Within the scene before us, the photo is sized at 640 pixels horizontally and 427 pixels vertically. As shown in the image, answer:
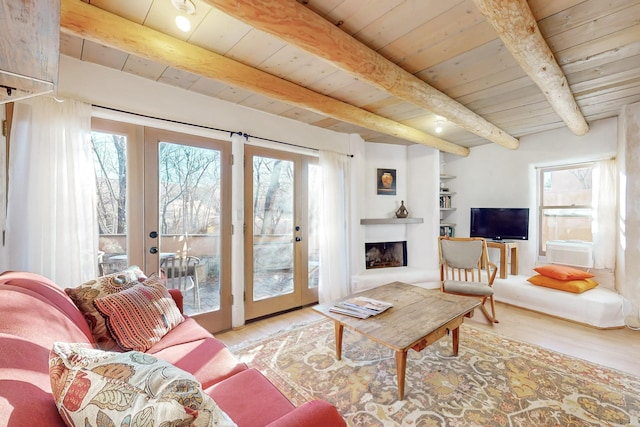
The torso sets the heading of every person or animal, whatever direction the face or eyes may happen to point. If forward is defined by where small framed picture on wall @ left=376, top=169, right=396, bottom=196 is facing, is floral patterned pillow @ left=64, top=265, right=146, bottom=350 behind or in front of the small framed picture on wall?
in front

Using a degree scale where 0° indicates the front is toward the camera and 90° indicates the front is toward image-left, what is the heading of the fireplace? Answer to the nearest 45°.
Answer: approximately 0°

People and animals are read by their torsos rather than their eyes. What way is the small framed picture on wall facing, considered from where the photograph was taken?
facing the viewer

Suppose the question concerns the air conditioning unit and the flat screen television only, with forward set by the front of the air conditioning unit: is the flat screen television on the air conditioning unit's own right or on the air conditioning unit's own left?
on the air conditioning unit's own right

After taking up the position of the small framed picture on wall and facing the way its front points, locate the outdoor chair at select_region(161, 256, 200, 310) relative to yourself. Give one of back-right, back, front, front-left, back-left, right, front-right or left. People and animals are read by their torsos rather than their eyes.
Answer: front-right

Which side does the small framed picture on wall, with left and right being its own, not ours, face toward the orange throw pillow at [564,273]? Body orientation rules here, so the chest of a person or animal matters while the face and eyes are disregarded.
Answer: left

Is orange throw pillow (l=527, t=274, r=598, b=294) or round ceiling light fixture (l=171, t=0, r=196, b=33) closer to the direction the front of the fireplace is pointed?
the round ceiling light fixture

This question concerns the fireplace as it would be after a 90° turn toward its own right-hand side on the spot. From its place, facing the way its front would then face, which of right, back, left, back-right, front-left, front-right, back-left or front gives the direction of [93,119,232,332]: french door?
front-left
